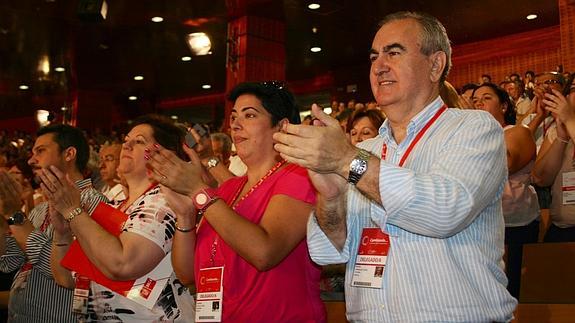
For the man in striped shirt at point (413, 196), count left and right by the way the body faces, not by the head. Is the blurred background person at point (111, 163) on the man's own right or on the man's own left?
on the man's own right

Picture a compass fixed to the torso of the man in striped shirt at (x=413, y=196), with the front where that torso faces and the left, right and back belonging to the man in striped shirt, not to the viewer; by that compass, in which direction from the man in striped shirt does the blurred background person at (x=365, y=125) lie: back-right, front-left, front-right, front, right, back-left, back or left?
back-right

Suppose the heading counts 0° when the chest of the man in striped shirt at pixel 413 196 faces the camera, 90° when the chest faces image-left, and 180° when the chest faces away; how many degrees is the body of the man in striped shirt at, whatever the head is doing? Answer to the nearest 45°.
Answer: approximately 45°

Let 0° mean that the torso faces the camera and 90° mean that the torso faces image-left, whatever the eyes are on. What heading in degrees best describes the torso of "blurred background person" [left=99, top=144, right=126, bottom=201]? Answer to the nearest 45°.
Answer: approximately 45°

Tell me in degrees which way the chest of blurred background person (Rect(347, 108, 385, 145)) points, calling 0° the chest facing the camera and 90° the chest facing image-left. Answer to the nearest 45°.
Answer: approximately 45°

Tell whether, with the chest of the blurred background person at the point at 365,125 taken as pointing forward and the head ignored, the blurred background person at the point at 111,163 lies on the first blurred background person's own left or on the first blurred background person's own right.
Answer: on the first blurred background person's own right

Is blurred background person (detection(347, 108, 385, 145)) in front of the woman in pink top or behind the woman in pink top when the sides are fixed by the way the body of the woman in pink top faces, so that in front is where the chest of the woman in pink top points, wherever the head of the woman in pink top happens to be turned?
behind

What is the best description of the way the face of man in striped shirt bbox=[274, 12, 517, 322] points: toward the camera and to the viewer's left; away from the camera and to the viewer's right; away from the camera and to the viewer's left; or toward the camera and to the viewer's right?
toward the camera and to the viewer's left

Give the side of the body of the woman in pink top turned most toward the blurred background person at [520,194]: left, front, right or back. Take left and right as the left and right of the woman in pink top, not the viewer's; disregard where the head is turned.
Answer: back

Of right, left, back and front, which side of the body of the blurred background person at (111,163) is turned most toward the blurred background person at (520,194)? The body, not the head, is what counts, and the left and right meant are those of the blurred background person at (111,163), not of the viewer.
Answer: left

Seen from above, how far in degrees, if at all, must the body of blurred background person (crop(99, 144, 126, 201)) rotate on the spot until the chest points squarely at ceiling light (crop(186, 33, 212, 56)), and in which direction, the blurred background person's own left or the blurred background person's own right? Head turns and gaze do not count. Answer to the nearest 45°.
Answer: approximately 135° to the blurred background person's own right
